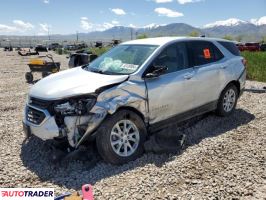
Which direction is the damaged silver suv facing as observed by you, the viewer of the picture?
facing the viewer and to the left of the viewer
